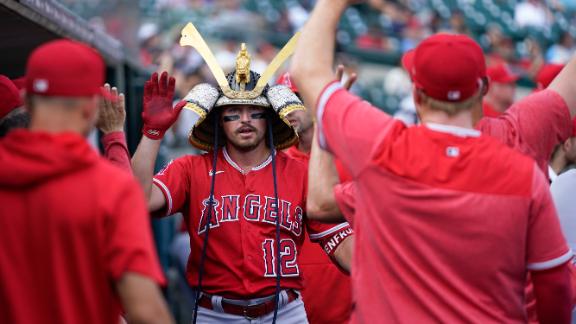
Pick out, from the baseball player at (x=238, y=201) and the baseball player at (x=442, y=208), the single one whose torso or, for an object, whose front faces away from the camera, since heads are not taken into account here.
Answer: the baseball player at (x=442, y=208)

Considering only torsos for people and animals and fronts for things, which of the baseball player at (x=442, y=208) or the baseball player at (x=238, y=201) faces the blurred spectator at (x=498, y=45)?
the baseball player at (x=442, y=208)

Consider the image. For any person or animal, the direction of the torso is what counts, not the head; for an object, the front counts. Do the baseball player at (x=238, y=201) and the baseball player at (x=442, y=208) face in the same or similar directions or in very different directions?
very different directions

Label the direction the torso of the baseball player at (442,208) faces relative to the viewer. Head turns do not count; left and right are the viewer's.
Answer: facing away from the viewer

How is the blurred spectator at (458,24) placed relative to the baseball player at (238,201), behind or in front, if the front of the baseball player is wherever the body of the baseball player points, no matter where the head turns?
behind

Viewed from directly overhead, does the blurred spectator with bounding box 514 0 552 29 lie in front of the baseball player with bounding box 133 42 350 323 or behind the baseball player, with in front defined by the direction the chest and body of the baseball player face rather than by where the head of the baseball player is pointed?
behind

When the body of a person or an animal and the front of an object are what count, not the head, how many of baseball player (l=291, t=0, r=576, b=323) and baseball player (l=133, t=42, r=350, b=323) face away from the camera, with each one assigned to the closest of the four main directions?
1

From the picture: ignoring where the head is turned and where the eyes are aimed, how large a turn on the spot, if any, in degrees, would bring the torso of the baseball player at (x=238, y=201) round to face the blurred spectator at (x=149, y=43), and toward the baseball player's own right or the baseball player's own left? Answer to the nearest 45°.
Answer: approximately 180°

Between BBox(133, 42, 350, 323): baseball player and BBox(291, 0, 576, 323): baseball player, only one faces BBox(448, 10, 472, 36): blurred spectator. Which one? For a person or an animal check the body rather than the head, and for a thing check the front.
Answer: BBox(291, 0, 576, 323): baseball player

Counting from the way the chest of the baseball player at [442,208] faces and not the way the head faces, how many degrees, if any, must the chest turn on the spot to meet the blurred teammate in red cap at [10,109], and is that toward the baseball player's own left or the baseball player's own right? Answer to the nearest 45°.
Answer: approximately 90° to the baseball player's own left

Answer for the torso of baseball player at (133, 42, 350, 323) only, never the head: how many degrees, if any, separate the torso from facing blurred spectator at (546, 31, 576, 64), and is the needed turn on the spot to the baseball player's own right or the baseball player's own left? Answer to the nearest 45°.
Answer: approximately 135° to the baseball player's own left
